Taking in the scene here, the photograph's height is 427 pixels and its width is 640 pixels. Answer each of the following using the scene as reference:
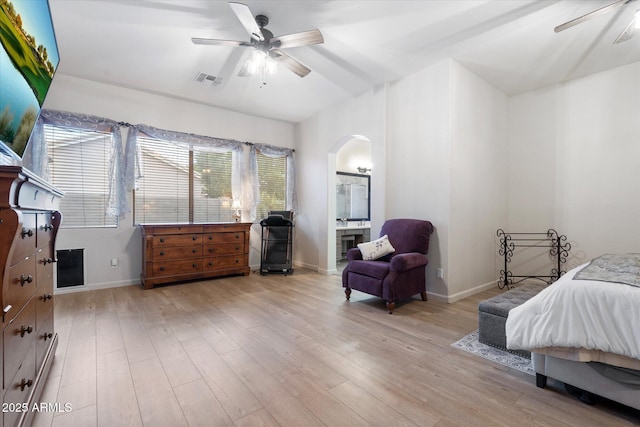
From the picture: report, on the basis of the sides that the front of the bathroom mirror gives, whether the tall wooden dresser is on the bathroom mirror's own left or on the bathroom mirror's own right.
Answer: on the bathroom mirror's own right

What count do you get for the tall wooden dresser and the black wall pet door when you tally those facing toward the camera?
1

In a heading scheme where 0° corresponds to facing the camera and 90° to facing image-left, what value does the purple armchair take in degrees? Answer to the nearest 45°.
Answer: approximately 45°

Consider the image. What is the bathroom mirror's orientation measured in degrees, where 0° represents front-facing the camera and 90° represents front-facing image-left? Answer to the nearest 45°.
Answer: approximately 315°

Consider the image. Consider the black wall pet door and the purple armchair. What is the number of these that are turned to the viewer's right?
0

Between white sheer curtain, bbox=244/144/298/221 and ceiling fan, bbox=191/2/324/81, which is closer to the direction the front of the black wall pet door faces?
the ceiling fan

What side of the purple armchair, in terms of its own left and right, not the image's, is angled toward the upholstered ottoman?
left

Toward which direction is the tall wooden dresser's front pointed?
to the viewer's right

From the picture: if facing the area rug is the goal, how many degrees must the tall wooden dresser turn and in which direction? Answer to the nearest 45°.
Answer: approximately 45° to its right

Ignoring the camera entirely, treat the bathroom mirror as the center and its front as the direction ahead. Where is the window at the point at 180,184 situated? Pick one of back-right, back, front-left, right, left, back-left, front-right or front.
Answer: right

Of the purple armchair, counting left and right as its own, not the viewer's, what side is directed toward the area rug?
left

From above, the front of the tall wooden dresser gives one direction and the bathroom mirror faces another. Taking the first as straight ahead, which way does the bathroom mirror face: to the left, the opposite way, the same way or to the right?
to the right

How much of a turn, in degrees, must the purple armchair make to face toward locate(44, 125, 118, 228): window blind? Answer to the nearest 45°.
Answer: approximately 45° to its right

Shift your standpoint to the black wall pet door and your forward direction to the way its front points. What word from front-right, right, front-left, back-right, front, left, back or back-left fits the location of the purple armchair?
front-left

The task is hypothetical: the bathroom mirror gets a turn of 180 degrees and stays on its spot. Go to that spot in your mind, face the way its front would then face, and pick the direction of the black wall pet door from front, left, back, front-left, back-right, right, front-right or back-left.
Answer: left
